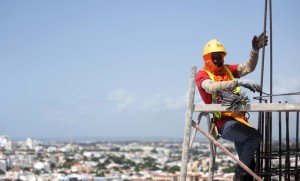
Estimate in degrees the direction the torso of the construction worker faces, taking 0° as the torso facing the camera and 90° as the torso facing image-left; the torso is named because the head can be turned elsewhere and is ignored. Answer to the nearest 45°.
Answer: approximately 315°
